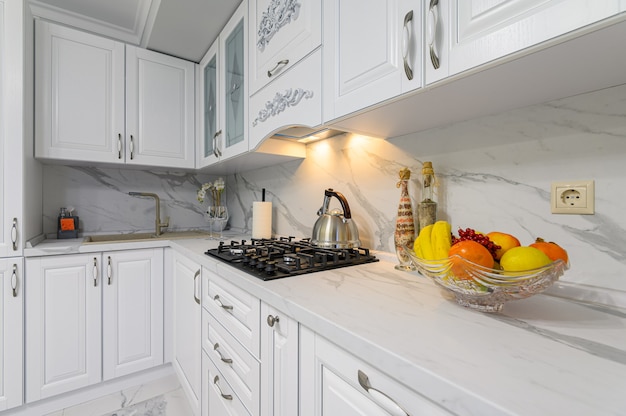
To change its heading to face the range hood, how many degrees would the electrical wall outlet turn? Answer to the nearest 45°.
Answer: approximately 90° to its right

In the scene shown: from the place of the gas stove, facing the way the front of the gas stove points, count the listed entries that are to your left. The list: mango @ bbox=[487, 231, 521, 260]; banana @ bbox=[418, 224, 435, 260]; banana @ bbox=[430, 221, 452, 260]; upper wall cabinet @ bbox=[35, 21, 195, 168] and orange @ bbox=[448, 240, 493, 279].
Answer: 4

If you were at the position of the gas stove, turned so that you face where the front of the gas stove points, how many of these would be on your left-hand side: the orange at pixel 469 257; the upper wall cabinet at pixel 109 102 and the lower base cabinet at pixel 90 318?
1

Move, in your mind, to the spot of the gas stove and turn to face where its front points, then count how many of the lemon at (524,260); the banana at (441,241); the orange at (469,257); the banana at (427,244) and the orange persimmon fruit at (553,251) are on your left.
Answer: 5

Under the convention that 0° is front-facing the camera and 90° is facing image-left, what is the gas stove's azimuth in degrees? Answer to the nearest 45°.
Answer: approximately 45°

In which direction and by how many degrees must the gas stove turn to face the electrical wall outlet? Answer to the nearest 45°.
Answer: approximately 90° to its left

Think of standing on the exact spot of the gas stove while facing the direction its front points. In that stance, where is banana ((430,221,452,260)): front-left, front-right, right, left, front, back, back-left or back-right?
left

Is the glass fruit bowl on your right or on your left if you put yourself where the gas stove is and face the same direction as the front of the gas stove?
on your left
